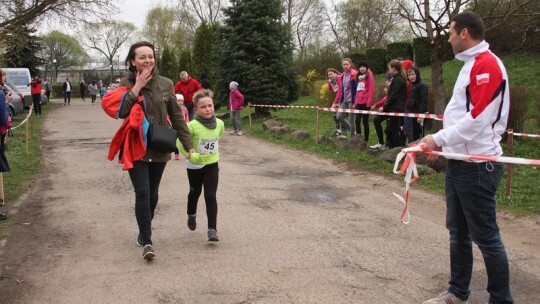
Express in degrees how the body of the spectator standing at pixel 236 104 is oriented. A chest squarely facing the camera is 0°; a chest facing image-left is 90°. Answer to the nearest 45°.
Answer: approximately 45°

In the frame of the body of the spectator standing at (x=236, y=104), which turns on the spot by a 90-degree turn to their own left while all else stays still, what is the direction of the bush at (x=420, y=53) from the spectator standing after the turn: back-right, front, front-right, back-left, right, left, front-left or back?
left

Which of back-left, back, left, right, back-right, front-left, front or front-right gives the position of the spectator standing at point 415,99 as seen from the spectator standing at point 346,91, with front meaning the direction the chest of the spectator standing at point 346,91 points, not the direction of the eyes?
left

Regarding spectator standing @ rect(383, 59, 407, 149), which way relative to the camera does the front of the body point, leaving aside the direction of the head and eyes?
to the viewer's left

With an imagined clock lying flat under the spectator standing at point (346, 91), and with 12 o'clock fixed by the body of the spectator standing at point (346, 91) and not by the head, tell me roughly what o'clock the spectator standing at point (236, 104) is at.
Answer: the spectator standing at point (236, 104) is roughly at 3 o'clock from the spectator standing at point (346, 91).

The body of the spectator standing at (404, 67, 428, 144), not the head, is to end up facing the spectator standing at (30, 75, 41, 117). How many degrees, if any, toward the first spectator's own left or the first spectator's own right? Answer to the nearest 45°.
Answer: approximately 90° to the first spectator's own right

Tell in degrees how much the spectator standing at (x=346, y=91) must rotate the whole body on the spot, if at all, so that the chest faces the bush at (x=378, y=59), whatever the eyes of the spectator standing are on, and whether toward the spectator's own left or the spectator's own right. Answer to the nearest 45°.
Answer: approximately 135° to the spectator's own right

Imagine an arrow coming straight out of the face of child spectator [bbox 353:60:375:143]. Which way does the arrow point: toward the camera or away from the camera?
toward the camera

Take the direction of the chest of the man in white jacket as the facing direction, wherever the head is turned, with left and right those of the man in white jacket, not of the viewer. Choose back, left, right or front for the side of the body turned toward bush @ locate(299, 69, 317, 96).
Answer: right

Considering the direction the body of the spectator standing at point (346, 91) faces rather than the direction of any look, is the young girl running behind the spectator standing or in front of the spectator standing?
in front

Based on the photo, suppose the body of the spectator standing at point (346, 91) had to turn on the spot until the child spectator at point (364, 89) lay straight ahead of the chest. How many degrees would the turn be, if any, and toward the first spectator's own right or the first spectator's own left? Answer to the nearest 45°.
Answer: approximately 90° to the first spectator's own left

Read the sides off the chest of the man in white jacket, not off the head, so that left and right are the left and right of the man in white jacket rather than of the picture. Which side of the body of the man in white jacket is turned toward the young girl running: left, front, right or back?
front

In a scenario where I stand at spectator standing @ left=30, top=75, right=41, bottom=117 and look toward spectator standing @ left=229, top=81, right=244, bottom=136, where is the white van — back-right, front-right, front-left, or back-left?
back-left

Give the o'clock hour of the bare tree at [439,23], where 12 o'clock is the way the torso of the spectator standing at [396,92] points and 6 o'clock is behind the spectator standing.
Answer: The bare tree is roughly at 4 o'clock from the spectator standing.

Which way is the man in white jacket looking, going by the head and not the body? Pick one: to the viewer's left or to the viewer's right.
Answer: to the viewer's left

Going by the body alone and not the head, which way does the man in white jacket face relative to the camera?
to the viewer's left

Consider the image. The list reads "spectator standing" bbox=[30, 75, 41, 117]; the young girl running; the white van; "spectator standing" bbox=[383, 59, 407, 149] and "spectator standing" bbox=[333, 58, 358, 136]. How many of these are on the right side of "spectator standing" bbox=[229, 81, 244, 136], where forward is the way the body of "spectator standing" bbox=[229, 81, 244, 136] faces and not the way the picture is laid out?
2
